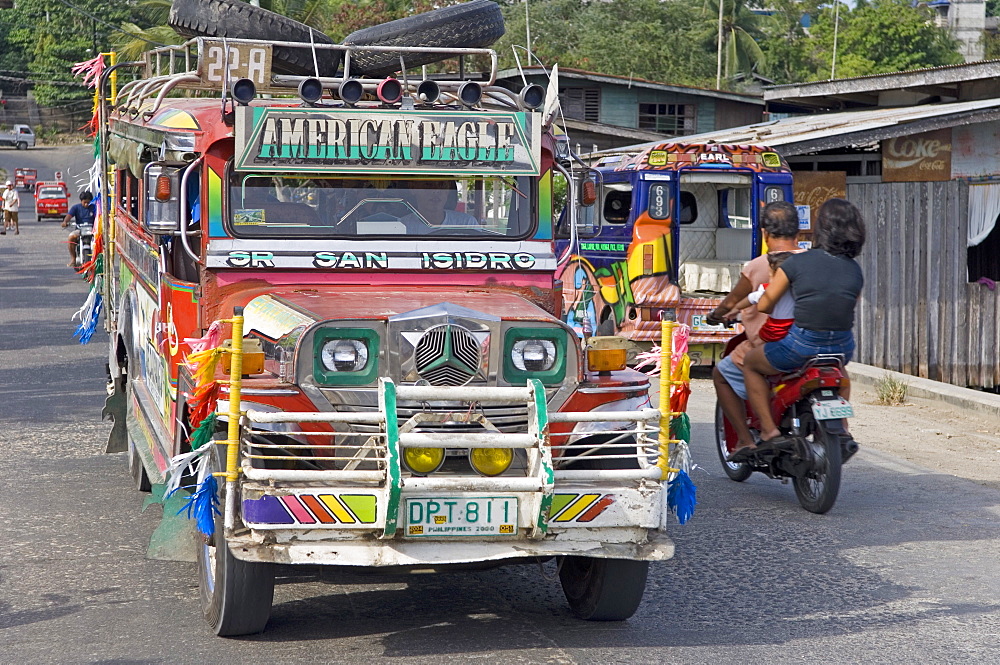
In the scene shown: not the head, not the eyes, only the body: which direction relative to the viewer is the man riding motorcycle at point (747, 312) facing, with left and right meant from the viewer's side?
facing away from the viewer and to the left of the viewer

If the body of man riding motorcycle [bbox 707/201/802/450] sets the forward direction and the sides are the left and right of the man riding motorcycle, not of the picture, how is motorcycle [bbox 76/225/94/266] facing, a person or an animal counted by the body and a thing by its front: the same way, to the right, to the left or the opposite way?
the opposite way

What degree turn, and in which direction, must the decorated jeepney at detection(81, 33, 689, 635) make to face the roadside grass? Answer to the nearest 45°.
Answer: approximately 135° to its left

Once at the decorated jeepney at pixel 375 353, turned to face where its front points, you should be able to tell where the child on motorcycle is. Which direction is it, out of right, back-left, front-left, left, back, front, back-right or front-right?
back-left

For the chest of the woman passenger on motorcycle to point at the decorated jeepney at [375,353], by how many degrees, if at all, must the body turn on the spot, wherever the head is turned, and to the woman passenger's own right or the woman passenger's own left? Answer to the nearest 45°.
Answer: approximately 90° to the woman passenger's own left
